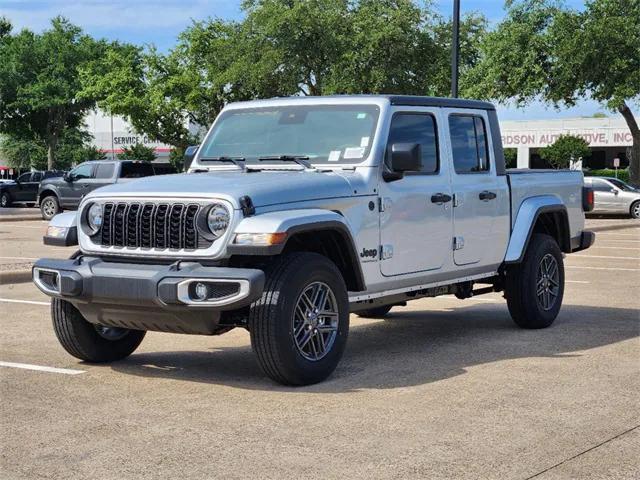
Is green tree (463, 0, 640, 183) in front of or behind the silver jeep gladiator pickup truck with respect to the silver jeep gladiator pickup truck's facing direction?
behind

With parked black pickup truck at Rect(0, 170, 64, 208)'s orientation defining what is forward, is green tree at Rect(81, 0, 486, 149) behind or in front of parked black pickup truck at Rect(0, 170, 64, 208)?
behind

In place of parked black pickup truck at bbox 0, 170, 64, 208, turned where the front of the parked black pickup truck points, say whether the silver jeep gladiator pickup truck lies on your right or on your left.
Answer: on your left

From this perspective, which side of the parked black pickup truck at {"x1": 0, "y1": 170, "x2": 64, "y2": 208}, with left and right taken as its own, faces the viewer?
left

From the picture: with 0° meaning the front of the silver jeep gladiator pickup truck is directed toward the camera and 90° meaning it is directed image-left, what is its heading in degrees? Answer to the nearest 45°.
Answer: approximately 45°
